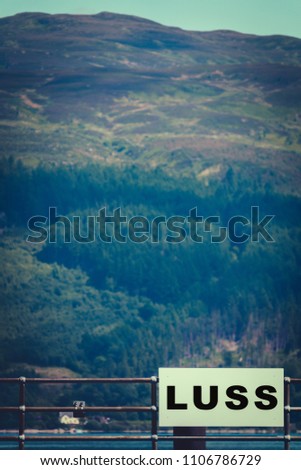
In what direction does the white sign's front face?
toward the camera
